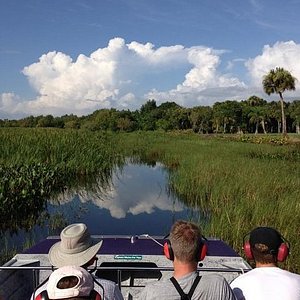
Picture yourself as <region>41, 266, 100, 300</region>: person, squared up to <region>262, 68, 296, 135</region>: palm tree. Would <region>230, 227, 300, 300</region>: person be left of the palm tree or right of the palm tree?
right

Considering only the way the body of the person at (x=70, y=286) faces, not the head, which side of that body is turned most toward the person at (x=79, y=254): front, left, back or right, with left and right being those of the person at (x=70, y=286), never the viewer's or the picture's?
front

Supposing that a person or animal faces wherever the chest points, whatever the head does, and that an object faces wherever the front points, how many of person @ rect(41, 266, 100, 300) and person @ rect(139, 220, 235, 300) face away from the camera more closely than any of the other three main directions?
2

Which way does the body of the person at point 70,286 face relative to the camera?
away from the camera

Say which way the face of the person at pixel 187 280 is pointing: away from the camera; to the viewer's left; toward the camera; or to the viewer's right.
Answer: away from the camera

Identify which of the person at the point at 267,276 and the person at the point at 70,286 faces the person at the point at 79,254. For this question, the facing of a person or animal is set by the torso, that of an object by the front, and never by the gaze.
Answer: the person at the point at 70,286

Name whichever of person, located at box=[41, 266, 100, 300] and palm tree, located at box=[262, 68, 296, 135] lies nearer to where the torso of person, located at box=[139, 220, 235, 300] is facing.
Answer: the palm tree

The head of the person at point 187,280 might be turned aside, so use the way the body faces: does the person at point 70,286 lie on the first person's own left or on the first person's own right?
on the first person's own left

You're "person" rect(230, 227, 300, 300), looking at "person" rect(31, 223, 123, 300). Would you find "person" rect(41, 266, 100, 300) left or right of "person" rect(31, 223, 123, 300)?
left

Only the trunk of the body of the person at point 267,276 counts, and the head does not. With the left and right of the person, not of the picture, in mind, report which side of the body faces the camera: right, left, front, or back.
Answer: back

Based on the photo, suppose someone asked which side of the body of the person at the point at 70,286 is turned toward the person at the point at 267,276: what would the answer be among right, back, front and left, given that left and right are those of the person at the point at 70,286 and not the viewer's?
right

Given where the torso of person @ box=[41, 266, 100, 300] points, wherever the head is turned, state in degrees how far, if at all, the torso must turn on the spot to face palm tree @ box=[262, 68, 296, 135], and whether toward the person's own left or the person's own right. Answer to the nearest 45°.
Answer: approximately 45° to the person's own right

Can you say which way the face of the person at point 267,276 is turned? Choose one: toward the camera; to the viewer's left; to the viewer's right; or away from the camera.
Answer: away from the camera

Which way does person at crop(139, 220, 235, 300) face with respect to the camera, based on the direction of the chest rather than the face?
away from the camera

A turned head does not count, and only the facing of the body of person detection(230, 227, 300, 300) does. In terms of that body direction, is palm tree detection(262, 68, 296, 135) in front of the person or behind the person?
in front

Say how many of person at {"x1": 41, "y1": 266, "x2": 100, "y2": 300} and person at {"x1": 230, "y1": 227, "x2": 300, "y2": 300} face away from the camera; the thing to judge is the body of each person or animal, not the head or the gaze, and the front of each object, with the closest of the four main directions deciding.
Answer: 2
